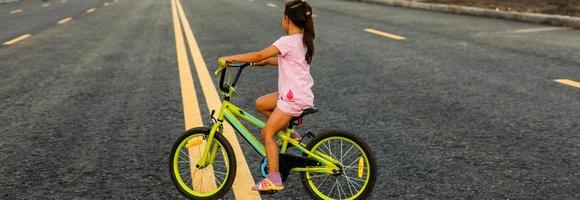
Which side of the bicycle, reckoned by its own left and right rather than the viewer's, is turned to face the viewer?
left

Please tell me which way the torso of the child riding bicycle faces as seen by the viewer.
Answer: to the viewer's left

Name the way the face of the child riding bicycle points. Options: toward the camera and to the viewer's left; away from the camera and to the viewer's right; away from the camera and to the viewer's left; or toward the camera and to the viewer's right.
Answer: away from the camera and to the viewer's left
